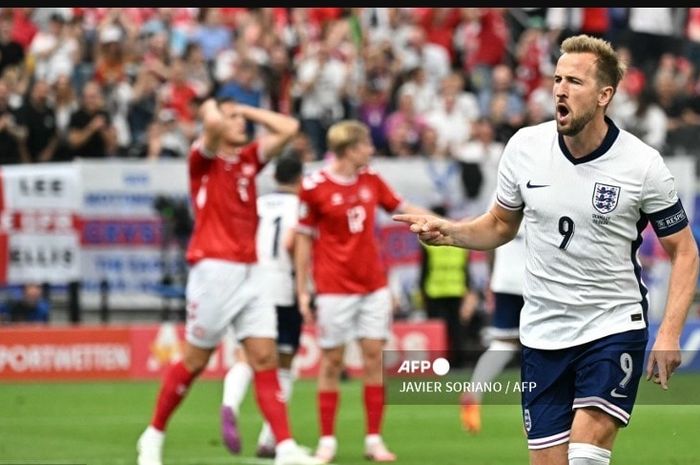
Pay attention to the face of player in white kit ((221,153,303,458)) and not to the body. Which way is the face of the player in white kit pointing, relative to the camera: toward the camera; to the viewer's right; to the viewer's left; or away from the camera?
away from the camera

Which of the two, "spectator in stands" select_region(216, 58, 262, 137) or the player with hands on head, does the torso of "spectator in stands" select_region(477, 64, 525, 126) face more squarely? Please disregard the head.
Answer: the player with hands on head

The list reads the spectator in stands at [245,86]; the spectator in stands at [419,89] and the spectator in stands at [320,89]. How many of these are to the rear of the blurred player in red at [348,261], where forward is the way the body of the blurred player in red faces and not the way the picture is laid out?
3

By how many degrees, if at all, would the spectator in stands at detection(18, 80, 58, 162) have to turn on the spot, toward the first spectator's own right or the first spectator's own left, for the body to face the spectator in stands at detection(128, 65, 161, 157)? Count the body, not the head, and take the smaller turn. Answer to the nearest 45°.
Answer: approximately 135° to the first spectator's own left

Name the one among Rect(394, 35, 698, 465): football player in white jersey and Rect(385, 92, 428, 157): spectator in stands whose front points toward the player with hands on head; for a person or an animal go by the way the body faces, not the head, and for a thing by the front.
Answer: the spectator in stands

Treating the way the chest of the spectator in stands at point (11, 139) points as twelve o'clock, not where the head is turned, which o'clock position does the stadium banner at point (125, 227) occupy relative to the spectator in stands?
The stadium banner is roughly at 10 o'clock from the spectator in stands.

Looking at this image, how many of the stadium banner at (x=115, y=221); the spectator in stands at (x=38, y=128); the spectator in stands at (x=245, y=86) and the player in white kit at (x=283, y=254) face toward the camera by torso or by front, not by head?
3

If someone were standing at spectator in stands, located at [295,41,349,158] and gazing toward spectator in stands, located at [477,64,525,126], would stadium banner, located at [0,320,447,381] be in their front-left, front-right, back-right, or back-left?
back-right
